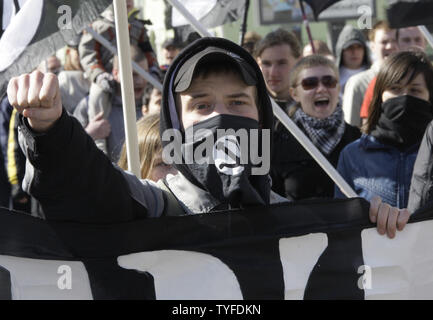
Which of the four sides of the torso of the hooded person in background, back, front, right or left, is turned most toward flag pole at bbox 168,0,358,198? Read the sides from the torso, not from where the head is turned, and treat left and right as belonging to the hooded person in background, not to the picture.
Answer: front

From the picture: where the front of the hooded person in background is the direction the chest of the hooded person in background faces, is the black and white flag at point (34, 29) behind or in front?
in front

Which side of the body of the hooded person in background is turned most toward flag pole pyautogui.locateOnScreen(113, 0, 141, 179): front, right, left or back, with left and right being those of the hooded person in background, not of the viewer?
front

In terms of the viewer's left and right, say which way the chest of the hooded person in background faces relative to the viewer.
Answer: facing the viewer

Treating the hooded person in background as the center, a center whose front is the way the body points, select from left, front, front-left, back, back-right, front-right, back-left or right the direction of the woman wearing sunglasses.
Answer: front
